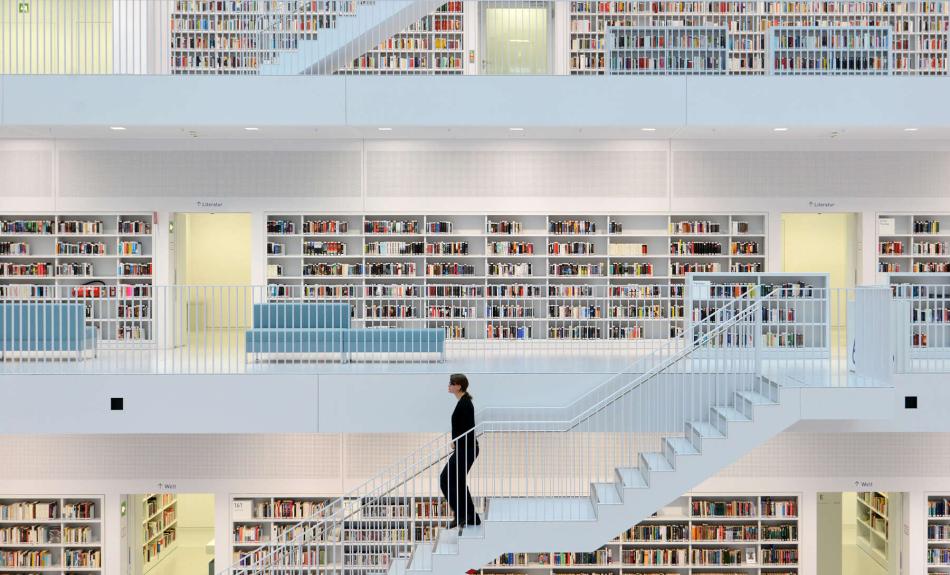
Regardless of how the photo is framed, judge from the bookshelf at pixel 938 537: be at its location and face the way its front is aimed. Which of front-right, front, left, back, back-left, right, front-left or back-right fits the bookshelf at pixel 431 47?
right

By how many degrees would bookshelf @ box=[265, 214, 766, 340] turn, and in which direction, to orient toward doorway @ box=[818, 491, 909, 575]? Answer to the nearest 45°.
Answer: approximately 90° to its left

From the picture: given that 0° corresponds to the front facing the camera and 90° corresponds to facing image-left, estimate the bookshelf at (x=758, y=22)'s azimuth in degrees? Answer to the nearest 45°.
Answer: approximately 0°

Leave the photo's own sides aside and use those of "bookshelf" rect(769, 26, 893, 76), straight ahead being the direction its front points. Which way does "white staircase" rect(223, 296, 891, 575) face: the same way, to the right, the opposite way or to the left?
to the right

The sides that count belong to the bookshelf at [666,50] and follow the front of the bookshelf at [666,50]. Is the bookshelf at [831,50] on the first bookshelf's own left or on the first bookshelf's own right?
on the first bookshelf's own left

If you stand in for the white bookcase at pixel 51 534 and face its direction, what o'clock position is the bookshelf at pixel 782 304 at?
The bookshelf is roughly at 10 o'clock from the white bookcase.

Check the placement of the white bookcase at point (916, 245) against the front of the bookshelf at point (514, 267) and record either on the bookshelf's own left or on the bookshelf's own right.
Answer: on the bookshelf's own left

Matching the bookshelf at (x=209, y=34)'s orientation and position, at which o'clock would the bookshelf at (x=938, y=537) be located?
the bookshelf at (x=938, y=537) is roughly at 10 o'clock from the bookshelf at (x=209, y=34).

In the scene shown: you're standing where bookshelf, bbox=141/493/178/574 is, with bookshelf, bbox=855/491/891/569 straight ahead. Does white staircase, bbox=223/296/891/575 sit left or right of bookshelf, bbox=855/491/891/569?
right
